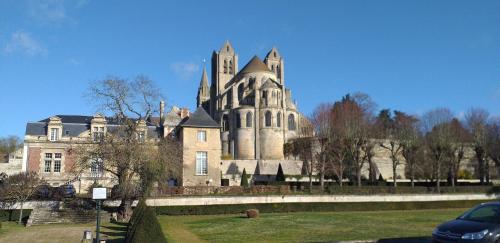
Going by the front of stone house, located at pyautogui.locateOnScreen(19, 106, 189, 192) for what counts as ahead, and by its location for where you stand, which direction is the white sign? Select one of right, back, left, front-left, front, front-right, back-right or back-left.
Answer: front

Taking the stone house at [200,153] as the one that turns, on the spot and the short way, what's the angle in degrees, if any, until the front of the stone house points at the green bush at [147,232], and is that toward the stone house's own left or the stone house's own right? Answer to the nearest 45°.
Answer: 0° — it already faces it

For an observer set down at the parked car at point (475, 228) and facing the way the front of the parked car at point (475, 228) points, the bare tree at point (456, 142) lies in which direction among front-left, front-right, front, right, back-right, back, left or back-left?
back-right

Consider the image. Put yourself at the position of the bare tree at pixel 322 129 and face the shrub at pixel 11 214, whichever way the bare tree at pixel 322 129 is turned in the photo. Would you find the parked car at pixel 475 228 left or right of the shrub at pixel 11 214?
left

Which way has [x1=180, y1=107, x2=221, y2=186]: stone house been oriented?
toward the camera

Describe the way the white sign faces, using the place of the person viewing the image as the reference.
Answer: facing the viewer

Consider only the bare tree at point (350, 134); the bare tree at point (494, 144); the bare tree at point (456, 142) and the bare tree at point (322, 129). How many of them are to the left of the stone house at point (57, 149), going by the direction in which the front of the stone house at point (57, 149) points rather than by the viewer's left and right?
4

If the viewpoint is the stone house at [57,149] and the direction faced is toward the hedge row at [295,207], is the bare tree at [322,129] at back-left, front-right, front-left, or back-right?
front-left

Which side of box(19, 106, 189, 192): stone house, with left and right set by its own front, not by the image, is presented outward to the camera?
front

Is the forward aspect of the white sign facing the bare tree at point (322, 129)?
no

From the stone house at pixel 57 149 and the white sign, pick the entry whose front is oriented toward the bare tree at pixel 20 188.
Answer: the stone house

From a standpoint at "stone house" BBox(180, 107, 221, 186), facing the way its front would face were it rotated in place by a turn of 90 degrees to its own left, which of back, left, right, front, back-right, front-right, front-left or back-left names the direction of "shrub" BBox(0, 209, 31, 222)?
back-right

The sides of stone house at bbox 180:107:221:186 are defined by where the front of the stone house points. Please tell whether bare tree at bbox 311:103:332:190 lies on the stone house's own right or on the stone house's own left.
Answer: on the stone house's own left

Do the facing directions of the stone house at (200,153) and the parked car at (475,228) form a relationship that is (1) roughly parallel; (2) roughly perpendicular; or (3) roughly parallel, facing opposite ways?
roughly perpendicular

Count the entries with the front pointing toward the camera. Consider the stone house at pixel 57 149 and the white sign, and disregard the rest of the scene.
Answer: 2

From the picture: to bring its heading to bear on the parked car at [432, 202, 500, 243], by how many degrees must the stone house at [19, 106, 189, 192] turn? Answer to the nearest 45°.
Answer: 0° — it already faces it

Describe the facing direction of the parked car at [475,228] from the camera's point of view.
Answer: facing the viewer and to the left of the viewer
